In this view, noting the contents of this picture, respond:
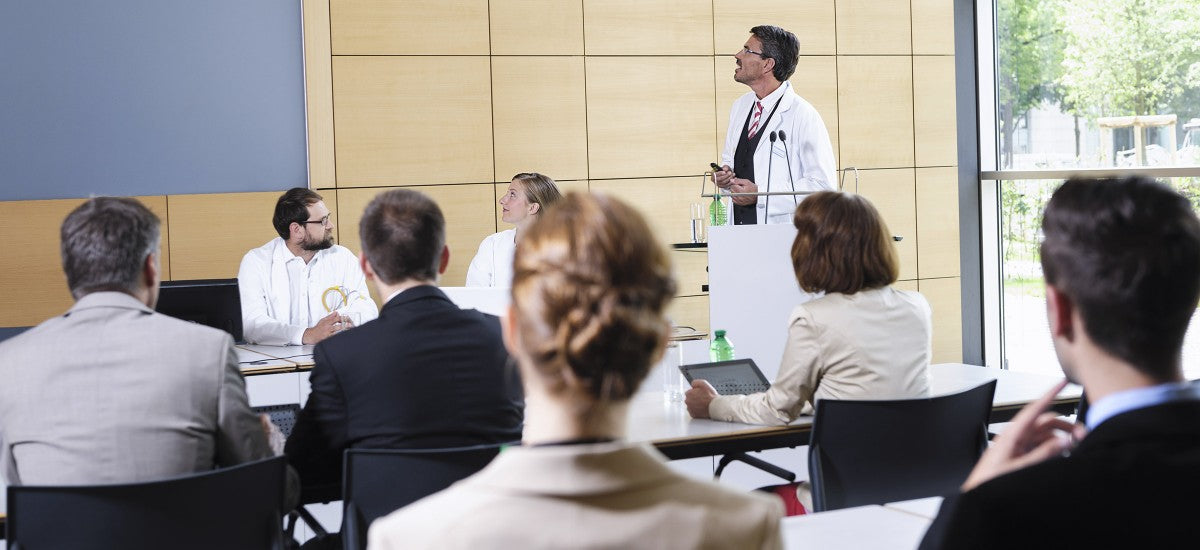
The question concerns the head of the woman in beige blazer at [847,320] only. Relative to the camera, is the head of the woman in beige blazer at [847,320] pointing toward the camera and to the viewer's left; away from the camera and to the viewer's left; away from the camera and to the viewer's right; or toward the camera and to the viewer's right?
away from the camera and to the viewer's left

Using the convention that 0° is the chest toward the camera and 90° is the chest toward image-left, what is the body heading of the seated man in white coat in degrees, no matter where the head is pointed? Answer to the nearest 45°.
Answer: approximately 315°

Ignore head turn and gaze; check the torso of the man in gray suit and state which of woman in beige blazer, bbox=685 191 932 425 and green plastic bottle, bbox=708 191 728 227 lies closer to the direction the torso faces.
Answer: the green plastic bottle

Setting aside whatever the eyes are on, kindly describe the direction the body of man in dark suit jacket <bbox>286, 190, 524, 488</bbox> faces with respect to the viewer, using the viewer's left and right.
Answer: facing away from the viewer

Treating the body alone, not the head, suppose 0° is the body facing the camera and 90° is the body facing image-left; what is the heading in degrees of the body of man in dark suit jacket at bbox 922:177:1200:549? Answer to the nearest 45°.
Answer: approximately 135°

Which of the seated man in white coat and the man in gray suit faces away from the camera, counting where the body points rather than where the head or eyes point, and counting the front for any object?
the man in gray suit

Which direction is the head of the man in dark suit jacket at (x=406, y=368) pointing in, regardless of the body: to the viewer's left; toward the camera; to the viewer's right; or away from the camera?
away from the camera

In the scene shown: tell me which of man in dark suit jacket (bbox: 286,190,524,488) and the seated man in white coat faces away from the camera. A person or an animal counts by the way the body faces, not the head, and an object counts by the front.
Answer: the man in dark suit jacket

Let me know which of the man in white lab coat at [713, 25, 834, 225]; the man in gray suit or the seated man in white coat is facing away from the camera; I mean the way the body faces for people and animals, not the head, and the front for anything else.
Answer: the man in gray suit

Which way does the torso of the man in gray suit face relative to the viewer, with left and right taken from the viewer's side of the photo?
facing away from the viewer

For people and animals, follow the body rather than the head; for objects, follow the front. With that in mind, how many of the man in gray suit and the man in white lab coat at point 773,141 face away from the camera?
1
